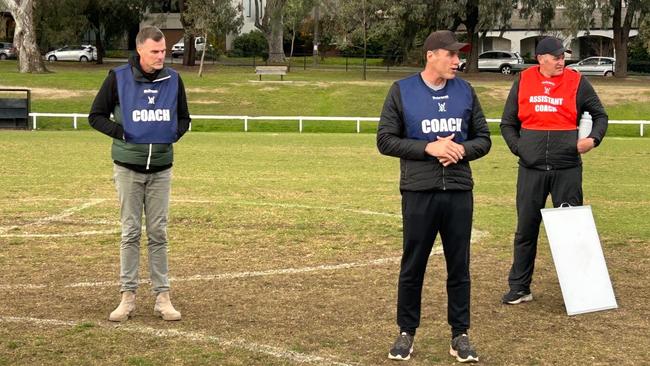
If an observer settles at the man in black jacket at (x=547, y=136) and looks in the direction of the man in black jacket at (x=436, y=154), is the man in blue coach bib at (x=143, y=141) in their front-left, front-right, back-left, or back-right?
front-right

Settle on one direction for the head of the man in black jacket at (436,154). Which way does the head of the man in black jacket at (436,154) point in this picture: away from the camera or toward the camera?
toward the camera

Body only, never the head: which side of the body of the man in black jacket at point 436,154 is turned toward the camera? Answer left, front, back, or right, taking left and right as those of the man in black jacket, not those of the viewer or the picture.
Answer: front

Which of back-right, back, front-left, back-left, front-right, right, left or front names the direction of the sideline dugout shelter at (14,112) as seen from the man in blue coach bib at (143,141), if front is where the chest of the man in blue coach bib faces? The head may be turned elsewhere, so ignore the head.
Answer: back

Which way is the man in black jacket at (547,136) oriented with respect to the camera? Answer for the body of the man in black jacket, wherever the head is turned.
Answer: toward the camera

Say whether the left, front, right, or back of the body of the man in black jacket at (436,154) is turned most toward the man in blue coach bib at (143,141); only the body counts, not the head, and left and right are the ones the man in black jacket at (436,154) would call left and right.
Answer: right

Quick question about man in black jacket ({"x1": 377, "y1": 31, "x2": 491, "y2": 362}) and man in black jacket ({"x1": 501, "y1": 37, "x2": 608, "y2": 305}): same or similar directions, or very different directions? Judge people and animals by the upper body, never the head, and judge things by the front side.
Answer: same or similar directions

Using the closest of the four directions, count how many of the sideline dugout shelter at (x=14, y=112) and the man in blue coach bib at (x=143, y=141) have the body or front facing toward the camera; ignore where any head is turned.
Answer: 2

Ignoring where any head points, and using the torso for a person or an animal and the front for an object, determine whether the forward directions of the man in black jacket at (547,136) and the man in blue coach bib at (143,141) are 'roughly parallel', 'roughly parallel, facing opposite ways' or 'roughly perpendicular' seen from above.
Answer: roughly parallel

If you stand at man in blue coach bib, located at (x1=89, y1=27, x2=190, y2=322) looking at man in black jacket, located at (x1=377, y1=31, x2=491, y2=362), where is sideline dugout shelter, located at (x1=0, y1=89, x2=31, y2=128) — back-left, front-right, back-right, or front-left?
back-left

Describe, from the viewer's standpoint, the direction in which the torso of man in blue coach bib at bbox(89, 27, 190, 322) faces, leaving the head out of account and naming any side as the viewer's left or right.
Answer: facing the viewer

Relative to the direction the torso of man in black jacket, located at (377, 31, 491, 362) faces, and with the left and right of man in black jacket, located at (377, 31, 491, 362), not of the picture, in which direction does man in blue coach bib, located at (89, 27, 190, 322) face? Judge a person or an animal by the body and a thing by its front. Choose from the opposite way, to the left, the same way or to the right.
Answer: the same way

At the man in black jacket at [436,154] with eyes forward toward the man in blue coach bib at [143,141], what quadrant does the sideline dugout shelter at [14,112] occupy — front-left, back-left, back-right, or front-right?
front-right

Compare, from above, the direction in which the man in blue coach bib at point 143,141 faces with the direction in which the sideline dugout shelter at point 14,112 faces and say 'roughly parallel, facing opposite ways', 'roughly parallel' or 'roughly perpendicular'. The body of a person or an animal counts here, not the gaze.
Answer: roughly parallel

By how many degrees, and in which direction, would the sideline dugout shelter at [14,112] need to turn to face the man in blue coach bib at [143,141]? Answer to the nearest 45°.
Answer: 0° — it already faces them

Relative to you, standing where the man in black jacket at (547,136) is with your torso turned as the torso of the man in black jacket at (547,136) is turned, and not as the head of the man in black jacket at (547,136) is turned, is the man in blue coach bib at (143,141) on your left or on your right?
on your right
